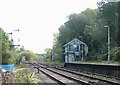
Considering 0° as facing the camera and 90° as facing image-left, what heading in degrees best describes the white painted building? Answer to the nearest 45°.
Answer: approximately 45°
